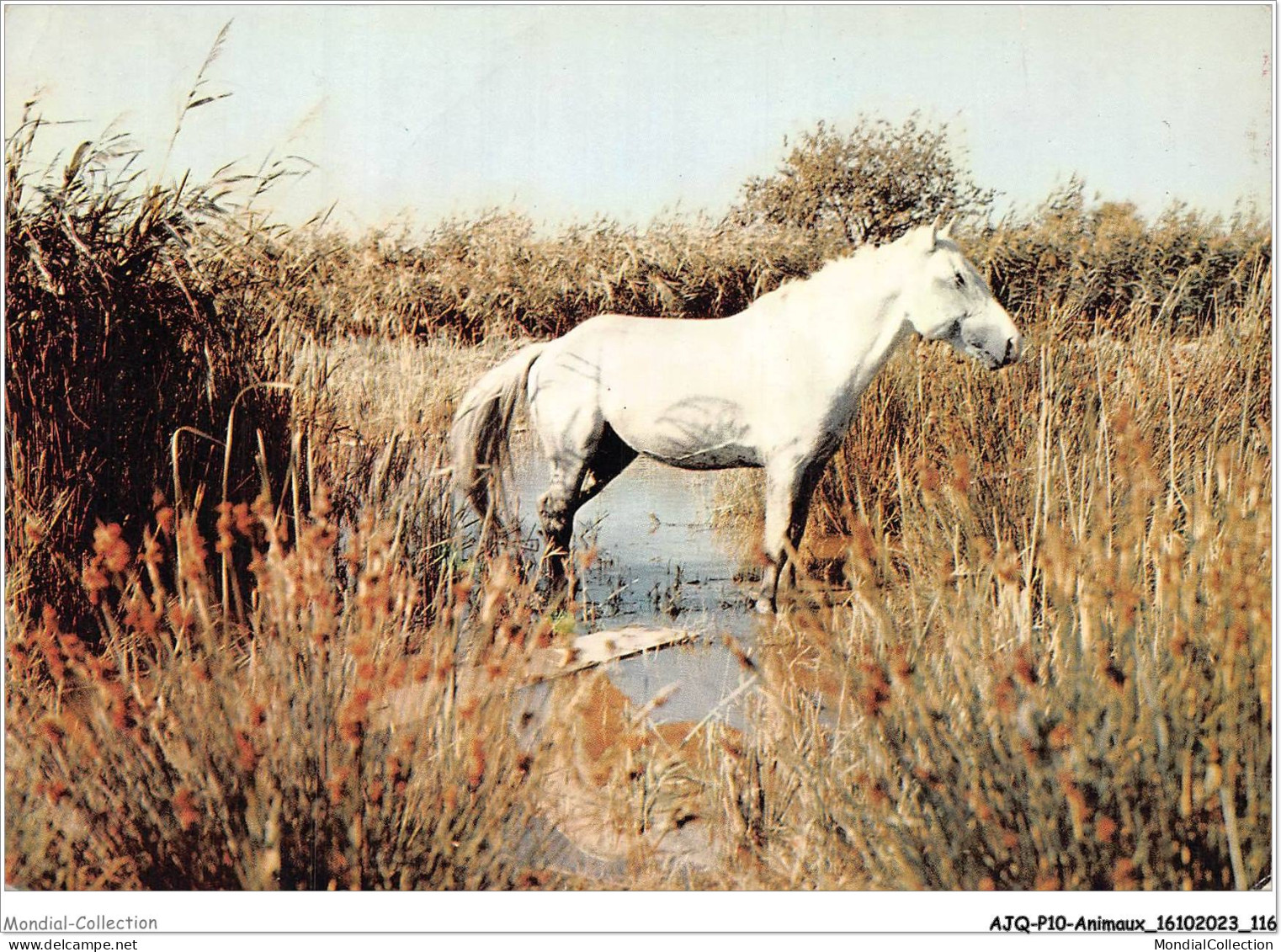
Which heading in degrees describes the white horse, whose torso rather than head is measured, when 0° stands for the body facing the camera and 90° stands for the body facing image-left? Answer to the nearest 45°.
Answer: approximately 270°
